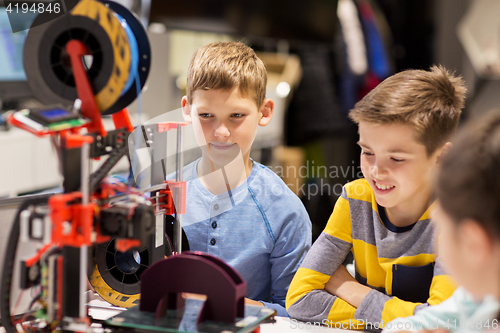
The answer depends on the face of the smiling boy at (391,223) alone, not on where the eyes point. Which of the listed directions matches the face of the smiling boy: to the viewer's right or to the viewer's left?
to the viewer's left

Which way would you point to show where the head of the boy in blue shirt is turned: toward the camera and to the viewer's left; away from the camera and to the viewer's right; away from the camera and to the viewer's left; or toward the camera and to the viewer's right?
toward the camera and to the viewer's left

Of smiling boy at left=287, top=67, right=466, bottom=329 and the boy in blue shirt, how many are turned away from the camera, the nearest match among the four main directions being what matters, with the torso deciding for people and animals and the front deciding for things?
0

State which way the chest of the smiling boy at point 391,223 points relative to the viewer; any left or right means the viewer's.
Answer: facing the viewer and to the left of the viewer
